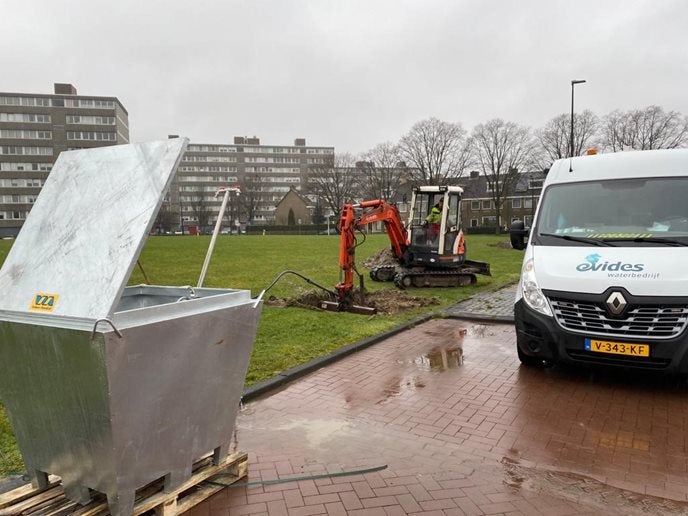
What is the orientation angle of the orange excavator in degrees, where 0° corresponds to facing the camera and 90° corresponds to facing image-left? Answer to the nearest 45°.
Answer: approximately 45°

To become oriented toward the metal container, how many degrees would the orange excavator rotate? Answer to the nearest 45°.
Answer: approximately 45° to its left

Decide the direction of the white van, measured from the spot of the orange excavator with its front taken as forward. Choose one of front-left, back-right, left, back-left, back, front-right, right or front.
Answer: front-left

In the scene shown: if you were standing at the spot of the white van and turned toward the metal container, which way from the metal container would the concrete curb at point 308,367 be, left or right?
right

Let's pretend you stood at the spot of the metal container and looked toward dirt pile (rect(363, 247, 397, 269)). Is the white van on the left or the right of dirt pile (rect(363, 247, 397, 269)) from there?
right

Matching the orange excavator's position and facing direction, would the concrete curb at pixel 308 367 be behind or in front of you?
in front

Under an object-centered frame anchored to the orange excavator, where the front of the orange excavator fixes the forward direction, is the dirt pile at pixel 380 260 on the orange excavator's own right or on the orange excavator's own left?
on the orange excavator's own right

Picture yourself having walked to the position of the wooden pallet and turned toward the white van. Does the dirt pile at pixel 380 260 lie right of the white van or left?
left

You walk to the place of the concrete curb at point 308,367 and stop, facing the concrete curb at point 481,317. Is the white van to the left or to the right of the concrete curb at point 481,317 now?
right
